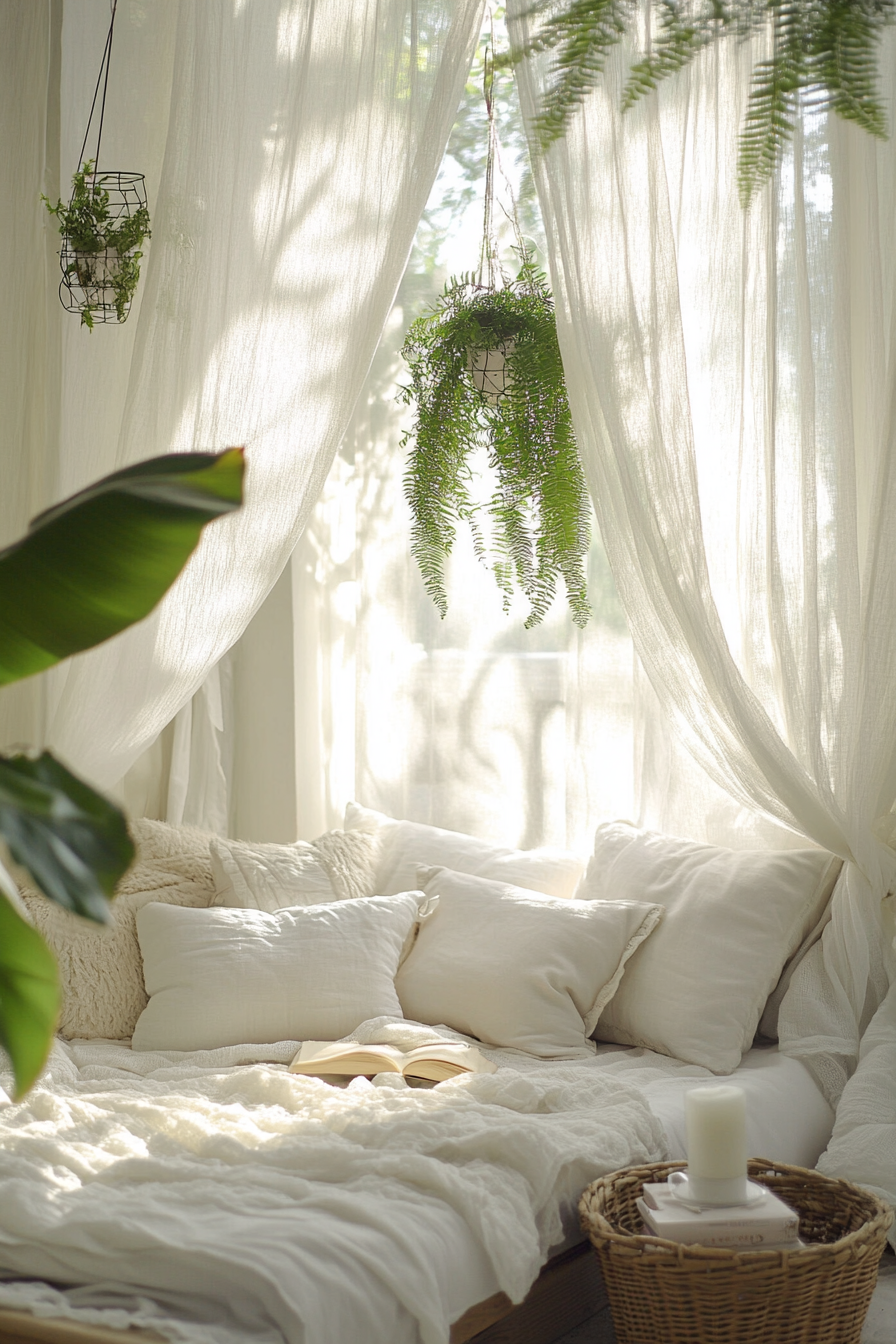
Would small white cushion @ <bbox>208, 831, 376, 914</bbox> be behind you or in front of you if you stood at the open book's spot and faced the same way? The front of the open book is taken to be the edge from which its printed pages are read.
behind
